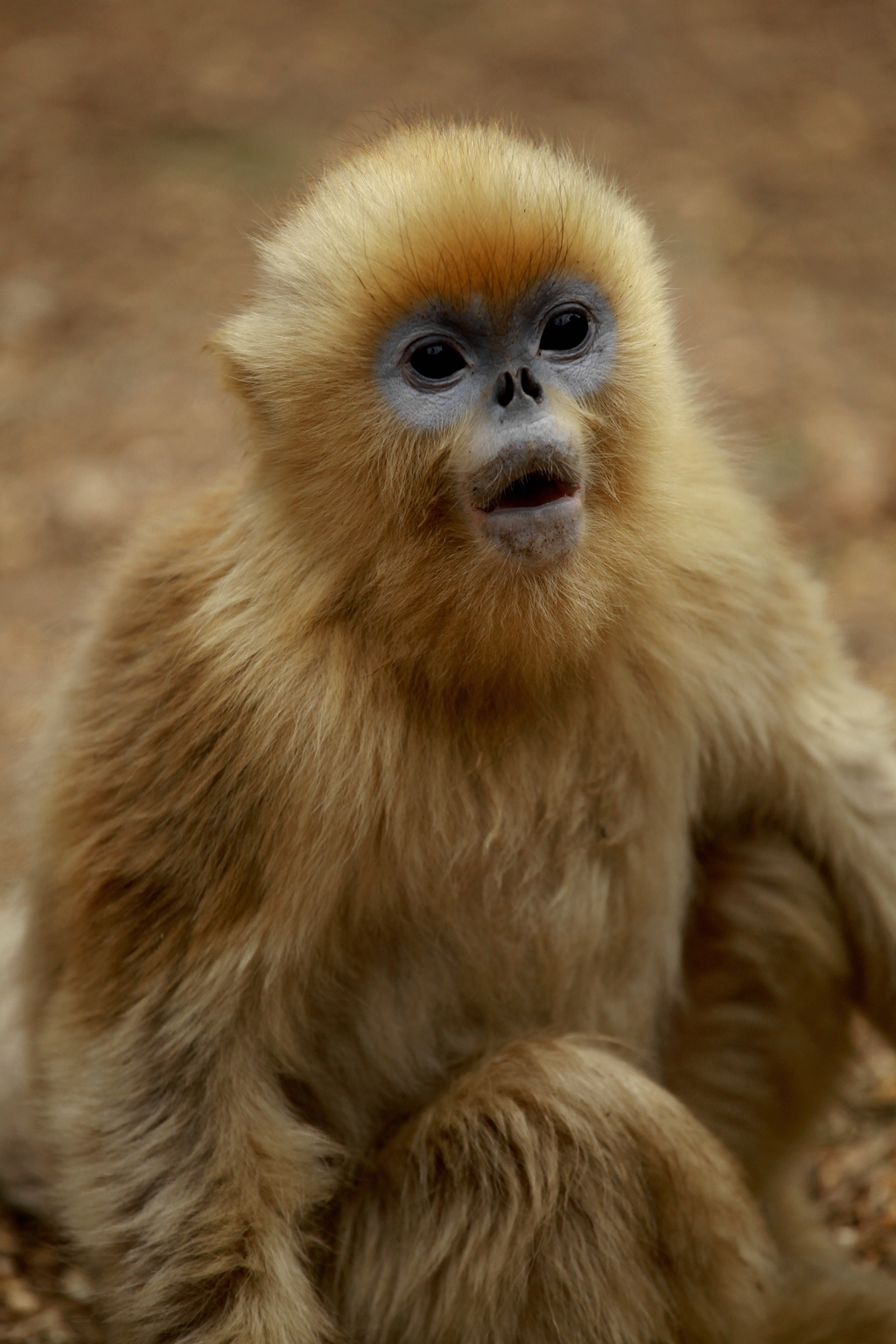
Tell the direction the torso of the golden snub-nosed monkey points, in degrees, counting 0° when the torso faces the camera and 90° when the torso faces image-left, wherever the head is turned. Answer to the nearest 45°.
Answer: approximately 315°
